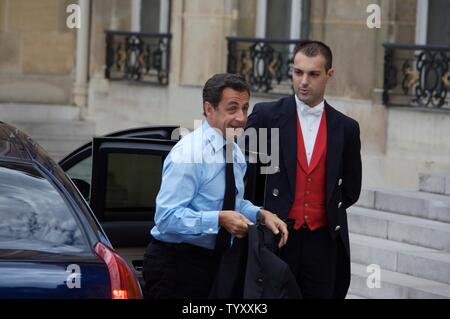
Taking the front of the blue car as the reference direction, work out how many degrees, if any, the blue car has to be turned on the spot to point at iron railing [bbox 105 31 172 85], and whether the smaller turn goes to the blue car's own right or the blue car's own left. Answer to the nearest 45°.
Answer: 0° — it already faces it

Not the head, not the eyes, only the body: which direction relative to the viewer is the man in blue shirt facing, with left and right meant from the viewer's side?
facing the viewer and to the right of the viewer

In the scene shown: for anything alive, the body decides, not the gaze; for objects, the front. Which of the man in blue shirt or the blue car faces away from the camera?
the blue car

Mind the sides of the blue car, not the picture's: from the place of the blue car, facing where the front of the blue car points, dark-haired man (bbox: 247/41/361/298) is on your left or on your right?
on your right

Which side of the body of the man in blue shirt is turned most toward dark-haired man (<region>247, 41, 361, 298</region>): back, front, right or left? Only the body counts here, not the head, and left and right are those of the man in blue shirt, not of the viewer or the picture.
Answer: left

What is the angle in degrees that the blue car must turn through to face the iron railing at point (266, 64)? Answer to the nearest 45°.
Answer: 0° — it already faces it

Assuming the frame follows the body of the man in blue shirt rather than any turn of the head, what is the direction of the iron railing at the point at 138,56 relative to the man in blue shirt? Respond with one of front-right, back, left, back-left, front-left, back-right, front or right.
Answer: back-left

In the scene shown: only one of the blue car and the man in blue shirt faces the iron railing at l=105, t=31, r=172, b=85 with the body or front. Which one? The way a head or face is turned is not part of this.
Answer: the blue car

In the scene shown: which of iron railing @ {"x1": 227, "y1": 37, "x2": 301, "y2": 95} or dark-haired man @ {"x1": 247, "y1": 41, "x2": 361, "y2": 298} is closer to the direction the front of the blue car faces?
the iron railing

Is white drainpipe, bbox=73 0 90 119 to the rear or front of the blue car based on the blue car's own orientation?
to the front

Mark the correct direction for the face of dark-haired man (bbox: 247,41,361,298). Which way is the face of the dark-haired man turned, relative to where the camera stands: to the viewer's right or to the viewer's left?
to the viewer's left

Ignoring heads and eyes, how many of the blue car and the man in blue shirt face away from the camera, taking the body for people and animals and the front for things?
1

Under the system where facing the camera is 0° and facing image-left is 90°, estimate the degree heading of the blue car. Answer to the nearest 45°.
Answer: approximately 180°
